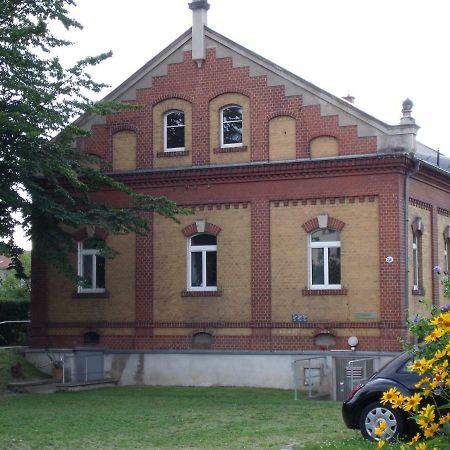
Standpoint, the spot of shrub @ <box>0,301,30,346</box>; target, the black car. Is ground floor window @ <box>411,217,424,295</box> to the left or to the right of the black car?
left

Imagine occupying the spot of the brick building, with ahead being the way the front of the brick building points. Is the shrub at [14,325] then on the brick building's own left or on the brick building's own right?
on the brick building's own right

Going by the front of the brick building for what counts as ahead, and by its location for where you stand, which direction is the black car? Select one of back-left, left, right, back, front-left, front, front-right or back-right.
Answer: front

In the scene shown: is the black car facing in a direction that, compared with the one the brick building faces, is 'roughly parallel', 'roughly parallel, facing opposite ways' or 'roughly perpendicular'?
roughly perpendicular

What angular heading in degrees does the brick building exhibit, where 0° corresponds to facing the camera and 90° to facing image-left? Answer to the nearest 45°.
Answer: approximately 0°

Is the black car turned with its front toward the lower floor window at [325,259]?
no
